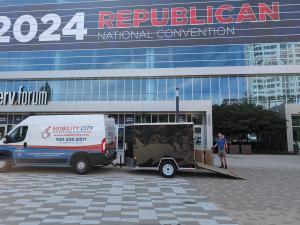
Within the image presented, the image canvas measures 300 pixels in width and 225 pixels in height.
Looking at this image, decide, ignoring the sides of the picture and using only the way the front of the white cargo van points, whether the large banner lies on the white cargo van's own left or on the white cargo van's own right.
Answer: on the white cargo van's own right

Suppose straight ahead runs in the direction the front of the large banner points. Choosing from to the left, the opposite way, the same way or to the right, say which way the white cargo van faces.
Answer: to the right

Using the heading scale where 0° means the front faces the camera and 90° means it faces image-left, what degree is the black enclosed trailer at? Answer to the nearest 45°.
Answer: approximately 90°

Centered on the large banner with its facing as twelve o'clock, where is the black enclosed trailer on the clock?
The black enclosed trailer is roughly at 12 o'clock from the large banner.

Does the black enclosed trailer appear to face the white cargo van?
yes

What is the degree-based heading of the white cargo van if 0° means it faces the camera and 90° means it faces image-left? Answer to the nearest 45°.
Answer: approximately 90°

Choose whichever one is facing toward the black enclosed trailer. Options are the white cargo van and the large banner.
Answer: the large banner

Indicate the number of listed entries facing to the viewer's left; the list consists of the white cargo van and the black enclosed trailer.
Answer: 2

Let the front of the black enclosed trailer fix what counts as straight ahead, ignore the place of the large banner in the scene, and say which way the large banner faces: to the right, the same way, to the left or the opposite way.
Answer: to the left

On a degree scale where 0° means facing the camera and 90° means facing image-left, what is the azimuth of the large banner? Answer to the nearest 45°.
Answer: approximately 0°
